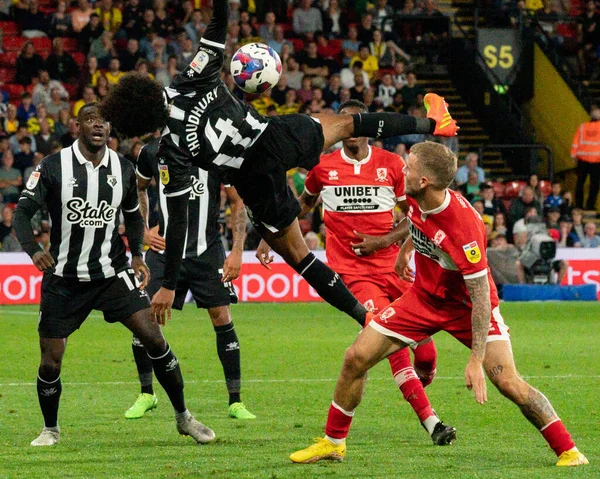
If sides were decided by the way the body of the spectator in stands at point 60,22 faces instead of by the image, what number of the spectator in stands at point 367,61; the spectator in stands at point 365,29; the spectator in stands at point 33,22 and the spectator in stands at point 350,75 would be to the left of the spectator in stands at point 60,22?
3

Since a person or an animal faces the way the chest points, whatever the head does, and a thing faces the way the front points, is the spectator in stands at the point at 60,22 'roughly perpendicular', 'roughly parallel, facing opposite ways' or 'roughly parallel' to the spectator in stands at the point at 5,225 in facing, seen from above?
roughly parallel

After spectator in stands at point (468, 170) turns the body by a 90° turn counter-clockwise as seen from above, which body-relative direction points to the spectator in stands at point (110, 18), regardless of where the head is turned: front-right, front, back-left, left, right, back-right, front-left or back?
back

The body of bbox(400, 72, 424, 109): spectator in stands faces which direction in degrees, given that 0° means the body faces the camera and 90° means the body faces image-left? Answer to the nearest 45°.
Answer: approximately 0°

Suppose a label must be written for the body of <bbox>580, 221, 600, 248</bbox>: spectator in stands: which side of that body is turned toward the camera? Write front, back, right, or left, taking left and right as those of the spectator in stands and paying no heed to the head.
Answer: front

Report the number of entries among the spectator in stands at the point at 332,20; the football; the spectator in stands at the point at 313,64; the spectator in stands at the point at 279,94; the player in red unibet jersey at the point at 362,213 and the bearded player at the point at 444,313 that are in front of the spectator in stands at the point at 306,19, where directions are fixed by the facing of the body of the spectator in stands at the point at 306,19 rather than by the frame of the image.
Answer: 5

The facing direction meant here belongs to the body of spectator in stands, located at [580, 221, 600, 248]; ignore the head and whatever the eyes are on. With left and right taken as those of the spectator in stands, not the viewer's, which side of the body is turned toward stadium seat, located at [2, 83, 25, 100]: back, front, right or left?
right

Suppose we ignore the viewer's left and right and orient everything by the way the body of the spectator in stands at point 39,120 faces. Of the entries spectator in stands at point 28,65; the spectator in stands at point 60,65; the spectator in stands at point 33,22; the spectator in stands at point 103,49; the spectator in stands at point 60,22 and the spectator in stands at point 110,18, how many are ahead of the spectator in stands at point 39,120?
0

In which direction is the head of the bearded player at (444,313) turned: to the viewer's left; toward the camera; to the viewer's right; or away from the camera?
to the viewer's left

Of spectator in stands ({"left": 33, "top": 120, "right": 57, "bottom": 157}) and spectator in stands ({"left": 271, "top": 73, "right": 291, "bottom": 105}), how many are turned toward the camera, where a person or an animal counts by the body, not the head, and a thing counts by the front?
2

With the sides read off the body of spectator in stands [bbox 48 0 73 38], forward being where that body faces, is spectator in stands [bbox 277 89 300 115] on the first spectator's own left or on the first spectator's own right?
on the first spectator's own left

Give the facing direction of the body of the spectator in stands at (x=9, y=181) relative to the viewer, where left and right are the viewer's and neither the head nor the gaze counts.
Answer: facing the viewer

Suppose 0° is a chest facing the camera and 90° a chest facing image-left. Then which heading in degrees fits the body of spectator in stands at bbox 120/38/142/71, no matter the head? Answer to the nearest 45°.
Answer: approximately 0°
